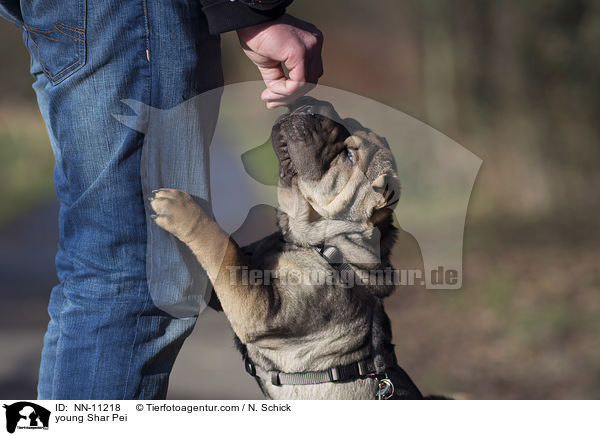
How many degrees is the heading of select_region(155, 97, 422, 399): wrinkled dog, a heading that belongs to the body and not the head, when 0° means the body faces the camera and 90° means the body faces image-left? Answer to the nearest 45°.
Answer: approximately 90°
